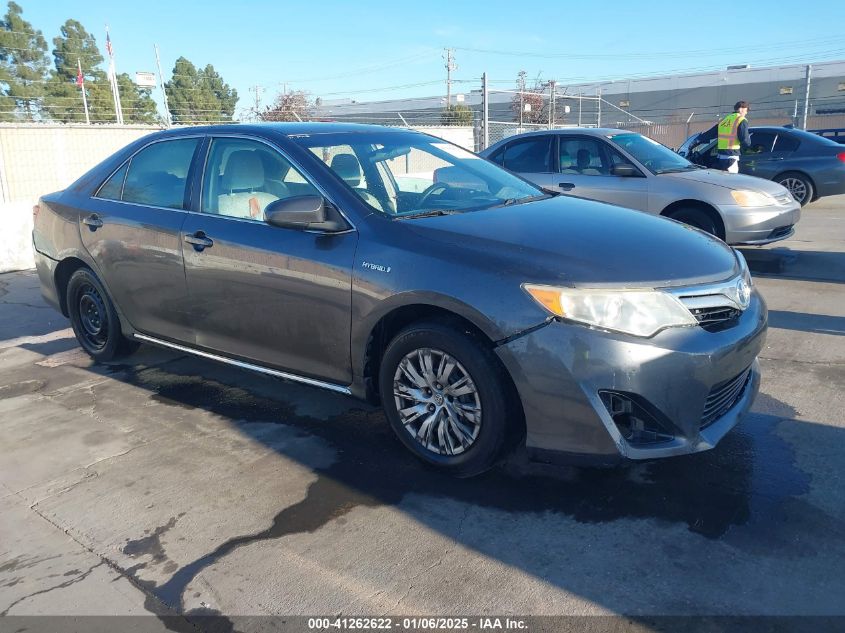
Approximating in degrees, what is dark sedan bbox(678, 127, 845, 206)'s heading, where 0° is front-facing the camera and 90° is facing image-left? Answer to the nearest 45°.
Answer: approximately 135°

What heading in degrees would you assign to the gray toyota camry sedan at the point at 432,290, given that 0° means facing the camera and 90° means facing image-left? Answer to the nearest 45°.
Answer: approximately 315°

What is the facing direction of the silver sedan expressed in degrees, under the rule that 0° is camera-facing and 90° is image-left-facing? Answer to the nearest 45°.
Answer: approximately 315°

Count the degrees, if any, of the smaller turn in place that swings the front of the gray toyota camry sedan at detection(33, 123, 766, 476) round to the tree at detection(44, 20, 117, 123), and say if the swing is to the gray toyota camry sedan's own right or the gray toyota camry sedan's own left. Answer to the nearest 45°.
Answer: approximately 180°

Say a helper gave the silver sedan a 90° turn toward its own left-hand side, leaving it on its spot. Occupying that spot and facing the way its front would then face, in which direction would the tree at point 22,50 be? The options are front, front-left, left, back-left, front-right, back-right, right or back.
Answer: left

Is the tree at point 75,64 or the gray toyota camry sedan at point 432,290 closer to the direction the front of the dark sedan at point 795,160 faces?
the tree

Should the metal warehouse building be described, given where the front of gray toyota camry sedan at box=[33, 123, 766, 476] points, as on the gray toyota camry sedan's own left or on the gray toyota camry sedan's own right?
on the gray toyota camry sedan's own left

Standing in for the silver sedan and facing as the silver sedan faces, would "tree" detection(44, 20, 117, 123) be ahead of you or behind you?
behind

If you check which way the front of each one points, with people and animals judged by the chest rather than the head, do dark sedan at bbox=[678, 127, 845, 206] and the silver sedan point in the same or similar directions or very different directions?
very different directions

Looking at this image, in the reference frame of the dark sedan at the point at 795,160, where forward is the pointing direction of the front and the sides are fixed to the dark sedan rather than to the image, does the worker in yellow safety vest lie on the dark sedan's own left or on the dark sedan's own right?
on the dark sedan's own left

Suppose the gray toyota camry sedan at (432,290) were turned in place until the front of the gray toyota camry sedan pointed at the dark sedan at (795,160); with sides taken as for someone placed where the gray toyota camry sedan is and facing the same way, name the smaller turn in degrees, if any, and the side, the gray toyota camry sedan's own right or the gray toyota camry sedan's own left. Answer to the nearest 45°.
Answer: approximately 90° to the gray toyota camry sedan's own left
